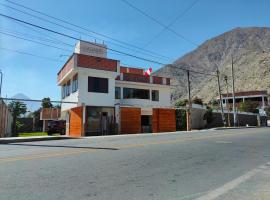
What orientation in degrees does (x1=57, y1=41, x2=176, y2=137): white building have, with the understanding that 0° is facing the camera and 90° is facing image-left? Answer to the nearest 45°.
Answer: approximately 315°
